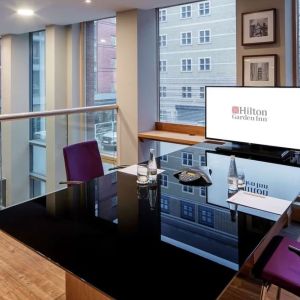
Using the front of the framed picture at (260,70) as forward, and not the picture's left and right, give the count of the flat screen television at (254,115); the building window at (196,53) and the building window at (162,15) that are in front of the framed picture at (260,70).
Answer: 1

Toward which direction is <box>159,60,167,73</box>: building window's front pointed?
toward the camera

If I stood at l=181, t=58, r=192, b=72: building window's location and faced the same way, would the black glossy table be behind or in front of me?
in front

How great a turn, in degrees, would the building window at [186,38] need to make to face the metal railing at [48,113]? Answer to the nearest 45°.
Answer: approximately 45° to its right

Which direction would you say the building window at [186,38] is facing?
toward the camera

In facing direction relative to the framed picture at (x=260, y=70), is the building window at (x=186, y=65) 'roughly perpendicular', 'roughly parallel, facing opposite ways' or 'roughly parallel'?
roughly parallel
